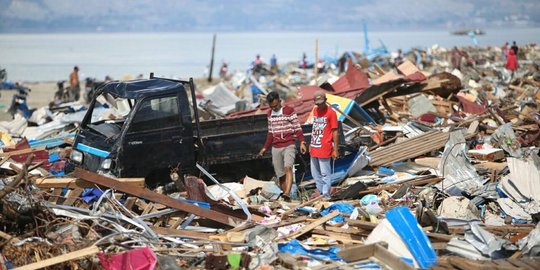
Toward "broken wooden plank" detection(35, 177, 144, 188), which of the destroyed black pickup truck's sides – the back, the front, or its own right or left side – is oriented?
front

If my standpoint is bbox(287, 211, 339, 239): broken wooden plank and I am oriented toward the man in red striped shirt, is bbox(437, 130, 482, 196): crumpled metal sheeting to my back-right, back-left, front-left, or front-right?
front-right

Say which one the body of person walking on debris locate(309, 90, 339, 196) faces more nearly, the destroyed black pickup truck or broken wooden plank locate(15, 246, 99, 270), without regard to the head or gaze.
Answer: the broken wooden plank

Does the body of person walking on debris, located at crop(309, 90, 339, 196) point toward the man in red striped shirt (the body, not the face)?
no

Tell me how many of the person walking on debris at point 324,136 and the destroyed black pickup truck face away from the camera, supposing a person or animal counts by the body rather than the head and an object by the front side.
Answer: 0

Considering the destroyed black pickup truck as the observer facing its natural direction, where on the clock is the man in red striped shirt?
The man in red striped shirt is roughly at 8 o'clock from the destroyed black pickup truck.

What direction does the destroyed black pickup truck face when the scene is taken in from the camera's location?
facing the viewer and to the left of the viewer

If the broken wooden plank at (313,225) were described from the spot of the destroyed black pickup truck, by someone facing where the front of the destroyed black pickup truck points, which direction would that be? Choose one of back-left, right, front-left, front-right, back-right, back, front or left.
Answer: left

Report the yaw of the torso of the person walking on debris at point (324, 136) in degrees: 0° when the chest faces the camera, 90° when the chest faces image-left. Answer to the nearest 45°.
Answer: approximately 45°

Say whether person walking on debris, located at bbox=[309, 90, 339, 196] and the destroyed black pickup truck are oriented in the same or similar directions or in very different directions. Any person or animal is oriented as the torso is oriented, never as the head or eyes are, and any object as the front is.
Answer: same or similar directions

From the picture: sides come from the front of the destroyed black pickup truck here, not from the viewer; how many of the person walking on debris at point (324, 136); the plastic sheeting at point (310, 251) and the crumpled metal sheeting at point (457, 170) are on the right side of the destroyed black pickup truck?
0

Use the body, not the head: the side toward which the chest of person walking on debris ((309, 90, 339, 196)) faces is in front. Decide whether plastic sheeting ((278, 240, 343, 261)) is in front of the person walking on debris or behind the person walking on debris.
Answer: in front

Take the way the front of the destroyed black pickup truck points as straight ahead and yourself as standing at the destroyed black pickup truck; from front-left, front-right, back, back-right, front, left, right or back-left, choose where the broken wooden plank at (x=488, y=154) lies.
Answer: back-left

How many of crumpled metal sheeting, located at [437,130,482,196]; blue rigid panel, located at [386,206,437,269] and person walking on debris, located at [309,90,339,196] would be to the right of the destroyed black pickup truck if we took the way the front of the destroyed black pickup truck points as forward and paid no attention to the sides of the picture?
0

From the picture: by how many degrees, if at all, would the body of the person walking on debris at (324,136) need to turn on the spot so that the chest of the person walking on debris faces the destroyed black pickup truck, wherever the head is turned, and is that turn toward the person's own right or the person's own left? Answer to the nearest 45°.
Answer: approximately 45° to the person's own right

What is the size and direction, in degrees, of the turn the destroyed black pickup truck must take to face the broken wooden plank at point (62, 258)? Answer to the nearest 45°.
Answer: approximately 45° to its left

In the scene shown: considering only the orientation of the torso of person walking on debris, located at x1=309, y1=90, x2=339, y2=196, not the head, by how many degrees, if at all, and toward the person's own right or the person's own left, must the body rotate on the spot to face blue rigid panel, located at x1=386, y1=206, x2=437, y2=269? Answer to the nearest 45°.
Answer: approximately 45° to the person's own left

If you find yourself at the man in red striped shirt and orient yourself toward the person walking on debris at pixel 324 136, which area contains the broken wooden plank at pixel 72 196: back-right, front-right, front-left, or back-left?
back-right

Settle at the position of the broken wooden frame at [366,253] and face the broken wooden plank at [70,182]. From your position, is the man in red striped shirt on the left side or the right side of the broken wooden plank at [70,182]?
right
